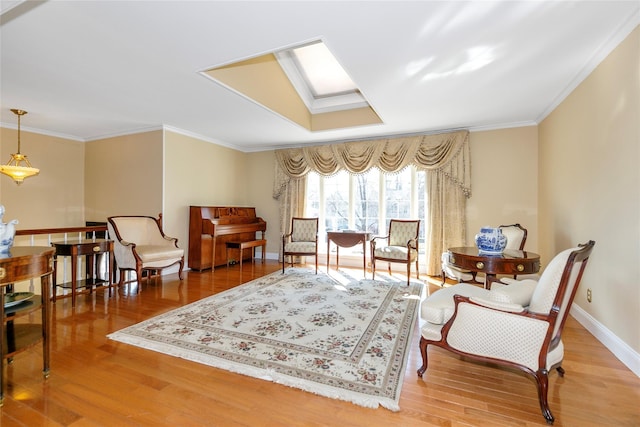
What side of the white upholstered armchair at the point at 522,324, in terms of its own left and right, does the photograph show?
left

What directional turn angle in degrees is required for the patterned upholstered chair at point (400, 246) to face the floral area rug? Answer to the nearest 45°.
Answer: approximately 45° to its left

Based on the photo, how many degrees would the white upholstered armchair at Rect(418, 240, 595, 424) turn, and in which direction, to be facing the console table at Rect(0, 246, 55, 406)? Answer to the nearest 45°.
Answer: approximately 45° to its left

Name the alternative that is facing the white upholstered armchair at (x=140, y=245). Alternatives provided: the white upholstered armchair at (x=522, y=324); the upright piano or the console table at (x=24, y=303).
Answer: the white upholstered armchair at (x=522, y=324)

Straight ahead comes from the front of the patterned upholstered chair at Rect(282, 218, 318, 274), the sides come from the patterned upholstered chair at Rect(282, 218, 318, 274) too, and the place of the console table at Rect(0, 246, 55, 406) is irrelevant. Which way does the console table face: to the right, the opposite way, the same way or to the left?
to the left

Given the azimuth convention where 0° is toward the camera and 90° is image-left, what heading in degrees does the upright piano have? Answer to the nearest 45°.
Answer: approximately 315°

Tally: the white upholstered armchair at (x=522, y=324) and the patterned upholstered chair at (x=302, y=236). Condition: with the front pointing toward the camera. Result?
1

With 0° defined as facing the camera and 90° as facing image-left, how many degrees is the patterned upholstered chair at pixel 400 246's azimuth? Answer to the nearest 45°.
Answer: approximately 45°

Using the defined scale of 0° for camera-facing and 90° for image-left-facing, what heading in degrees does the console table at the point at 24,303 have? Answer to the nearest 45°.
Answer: approximately 315°

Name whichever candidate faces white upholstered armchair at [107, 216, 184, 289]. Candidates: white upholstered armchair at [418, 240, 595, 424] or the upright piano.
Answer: white upholstered armchair at [418, 240, 595, 424]
